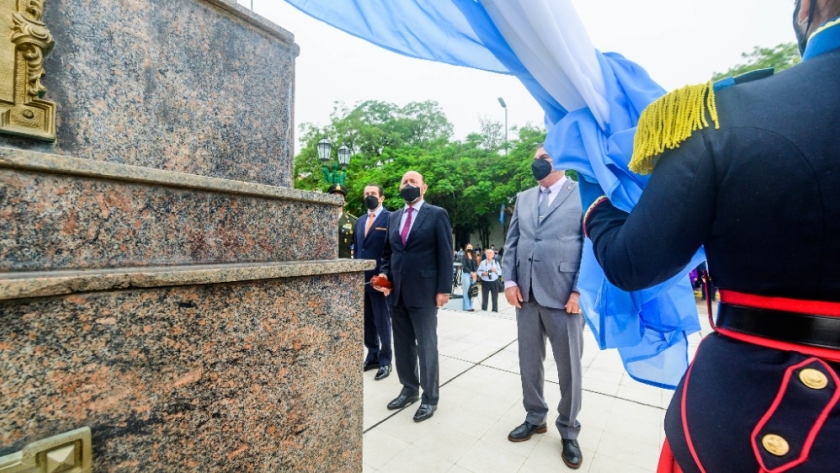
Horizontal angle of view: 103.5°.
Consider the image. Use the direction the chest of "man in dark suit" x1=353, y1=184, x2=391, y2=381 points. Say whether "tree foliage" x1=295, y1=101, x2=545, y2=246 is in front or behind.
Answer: behind

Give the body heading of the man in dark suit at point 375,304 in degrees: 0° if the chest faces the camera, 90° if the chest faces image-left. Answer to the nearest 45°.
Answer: approximately 45°

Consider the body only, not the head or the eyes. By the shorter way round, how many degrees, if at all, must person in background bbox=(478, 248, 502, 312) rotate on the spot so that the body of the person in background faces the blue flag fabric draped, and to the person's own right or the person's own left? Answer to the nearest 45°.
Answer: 0° — they already face it

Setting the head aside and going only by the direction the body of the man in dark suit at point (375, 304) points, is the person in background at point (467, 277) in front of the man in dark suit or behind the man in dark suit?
behind

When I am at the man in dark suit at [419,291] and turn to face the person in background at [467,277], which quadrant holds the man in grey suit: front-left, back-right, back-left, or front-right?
back-right

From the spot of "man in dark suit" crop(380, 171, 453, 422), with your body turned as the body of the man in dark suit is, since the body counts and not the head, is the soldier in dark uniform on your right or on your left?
on your left

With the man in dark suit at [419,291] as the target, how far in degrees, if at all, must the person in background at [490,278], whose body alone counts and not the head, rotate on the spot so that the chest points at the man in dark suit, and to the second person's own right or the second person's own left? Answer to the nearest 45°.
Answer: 0° — they already face them

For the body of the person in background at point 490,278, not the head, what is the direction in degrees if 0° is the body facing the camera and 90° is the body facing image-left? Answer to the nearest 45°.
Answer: approximately 0°

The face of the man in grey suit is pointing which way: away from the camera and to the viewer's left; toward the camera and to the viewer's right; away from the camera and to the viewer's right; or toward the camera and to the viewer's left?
toward the camera and to the viewer's left
